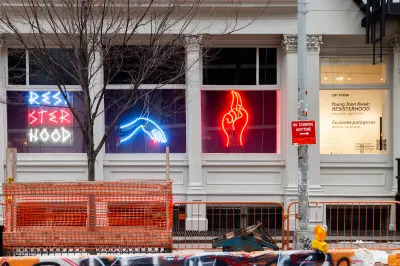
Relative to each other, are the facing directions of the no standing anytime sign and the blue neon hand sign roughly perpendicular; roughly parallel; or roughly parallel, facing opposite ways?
roughly parallel

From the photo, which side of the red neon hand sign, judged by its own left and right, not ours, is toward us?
front

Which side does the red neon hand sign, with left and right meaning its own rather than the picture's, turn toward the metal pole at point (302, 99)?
front

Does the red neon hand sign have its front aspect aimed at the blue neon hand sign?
no

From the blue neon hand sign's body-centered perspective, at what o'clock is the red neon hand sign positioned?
The red neon hand sign is roughly at 9 o'clock from the blue neon hand sign.

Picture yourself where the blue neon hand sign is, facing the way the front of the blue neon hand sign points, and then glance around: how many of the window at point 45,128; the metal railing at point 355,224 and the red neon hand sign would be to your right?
1

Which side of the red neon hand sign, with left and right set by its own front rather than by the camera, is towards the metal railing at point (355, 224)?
left

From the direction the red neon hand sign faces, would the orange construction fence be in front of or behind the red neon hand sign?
in front

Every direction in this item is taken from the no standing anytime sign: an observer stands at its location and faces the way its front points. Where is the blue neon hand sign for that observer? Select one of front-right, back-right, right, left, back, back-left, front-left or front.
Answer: back-right

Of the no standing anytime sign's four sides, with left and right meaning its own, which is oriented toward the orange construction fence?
right

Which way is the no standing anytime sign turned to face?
toward the camera

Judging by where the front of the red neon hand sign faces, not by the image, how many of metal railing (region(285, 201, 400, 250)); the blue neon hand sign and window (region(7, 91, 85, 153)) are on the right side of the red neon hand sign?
2

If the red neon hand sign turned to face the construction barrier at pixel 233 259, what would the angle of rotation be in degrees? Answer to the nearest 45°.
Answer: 0° — it already faces it

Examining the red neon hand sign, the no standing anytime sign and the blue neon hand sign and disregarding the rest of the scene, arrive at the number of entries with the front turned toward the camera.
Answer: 3

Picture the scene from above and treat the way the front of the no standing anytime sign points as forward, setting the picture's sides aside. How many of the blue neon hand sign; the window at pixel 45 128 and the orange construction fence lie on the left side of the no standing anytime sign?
0

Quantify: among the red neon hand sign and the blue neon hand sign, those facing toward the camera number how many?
2

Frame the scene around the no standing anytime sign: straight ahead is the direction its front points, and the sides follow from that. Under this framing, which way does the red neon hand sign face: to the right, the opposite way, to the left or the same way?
the same way

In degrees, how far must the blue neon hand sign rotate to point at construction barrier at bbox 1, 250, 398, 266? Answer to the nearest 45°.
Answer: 0° — it already faces it
